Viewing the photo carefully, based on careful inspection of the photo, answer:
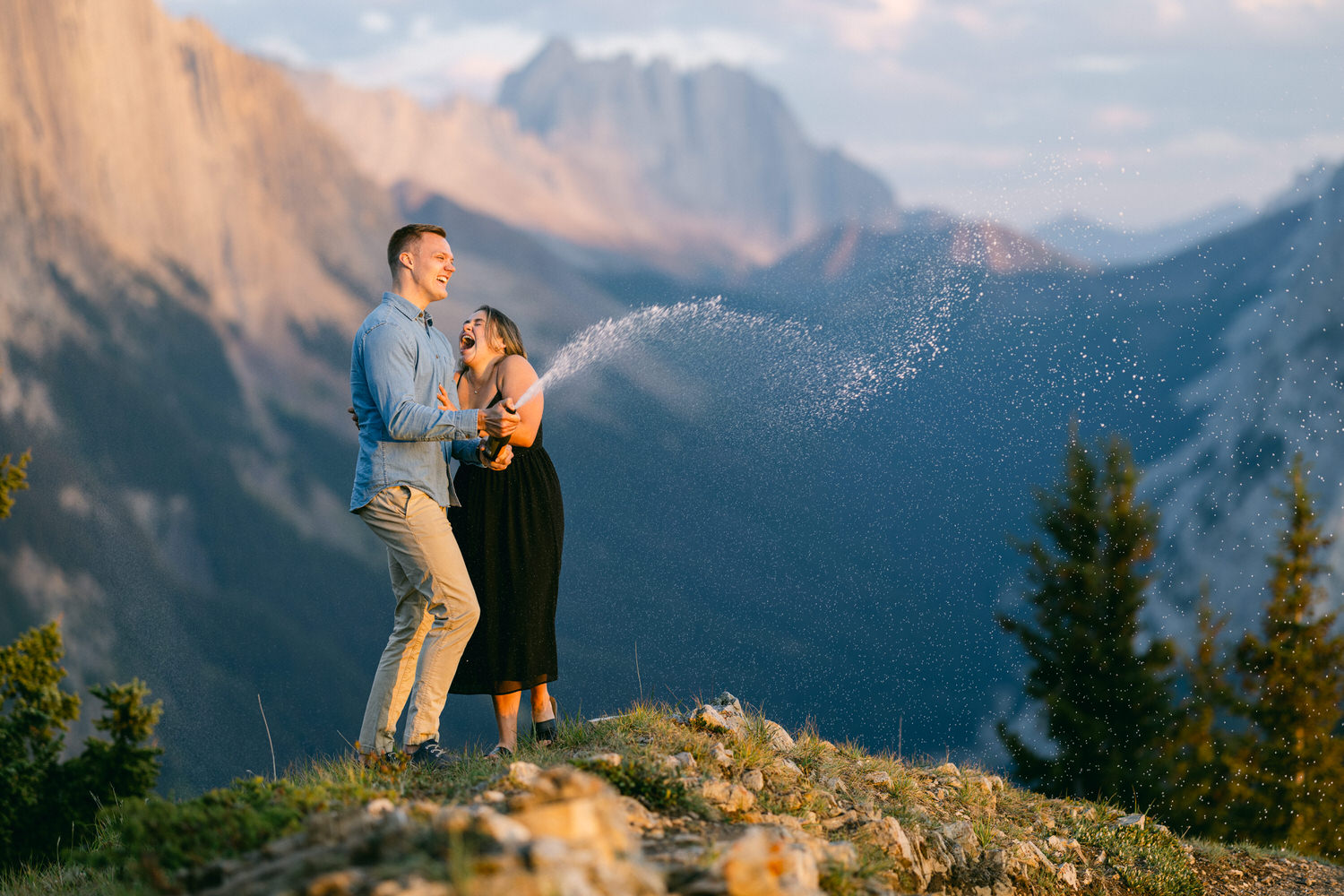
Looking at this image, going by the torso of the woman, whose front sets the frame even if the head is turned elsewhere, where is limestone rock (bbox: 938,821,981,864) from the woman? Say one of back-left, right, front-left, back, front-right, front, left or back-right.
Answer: back-left

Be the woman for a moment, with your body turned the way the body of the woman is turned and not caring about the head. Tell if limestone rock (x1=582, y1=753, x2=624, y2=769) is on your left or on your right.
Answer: on your left

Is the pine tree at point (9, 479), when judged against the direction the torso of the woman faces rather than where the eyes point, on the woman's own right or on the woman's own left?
on the woman's own right

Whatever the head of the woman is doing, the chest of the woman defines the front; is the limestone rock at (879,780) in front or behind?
behind

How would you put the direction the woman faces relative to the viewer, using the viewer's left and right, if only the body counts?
facing the viewer and to the left of the viewer

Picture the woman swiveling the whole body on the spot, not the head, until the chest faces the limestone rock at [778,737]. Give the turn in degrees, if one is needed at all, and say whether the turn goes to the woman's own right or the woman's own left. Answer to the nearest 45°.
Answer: approximately 180°

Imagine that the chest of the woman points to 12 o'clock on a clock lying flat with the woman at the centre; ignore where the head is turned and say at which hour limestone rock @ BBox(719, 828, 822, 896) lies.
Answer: The limestone rock is roughly at 10 o'clock from the woman.

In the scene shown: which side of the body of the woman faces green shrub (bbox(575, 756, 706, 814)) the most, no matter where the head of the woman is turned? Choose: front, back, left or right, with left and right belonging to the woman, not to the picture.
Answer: left

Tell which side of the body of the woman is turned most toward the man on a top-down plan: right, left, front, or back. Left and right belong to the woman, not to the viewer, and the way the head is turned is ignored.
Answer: front

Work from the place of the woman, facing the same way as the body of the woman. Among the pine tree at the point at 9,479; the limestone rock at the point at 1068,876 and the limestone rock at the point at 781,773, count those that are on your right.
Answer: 1
